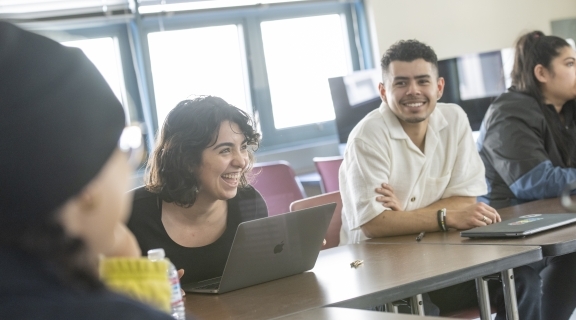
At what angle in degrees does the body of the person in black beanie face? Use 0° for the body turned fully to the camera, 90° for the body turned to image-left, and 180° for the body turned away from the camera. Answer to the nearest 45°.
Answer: approximately 225°

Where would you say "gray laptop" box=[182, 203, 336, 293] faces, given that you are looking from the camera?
facing away from the viewer and to the left of the viewer

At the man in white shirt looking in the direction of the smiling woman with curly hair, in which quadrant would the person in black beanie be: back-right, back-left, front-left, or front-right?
front-left

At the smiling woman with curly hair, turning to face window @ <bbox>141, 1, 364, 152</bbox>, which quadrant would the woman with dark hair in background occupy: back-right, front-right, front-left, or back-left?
front-right

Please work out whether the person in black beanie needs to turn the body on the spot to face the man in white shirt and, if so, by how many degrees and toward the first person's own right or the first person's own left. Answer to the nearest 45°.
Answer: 0° — they already face them

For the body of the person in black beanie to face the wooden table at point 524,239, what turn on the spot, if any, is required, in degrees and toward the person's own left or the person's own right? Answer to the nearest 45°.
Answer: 0° — they already face it

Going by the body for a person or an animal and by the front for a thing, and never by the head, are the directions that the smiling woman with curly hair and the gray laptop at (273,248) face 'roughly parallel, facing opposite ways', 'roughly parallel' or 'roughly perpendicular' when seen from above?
roughly parallel, facing opposite ways

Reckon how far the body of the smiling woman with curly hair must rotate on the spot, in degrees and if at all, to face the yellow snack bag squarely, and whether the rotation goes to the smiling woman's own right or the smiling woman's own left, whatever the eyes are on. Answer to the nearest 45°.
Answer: approximately 45° to the smiling woman's own right

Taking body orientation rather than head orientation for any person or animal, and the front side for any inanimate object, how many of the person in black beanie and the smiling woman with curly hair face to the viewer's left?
0

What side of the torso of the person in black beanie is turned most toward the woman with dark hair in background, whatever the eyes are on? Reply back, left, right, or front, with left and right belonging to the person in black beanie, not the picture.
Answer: front

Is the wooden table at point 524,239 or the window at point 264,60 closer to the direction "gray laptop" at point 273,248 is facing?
the window

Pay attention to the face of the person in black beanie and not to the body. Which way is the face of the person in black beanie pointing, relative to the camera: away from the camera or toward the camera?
away from the camera

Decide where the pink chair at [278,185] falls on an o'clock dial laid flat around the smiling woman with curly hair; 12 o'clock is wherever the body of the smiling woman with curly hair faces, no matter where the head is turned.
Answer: The pink chair is roughly at 8 o'clock from the smiling woman with curly hair.
